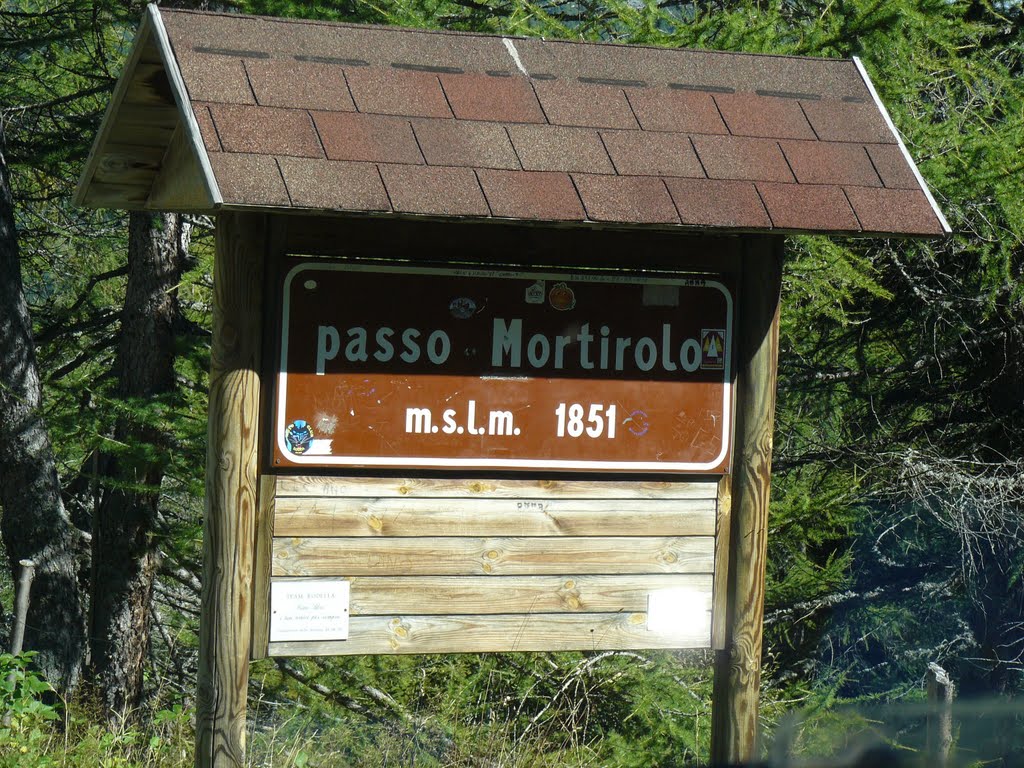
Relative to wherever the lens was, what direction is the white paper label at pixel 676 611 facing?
facing the viewer

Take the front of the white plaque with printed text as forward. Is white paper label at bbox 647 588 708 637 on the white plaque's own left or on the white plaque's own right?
on the white plaque's own left

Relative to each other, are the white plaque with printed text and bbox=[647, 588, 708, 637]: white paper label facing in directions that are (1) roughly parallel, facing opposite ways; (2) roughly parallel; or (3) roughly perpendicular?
roughly parallel

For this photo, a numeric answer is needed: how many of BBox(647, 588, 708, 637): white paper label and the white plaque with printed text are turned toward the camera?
2

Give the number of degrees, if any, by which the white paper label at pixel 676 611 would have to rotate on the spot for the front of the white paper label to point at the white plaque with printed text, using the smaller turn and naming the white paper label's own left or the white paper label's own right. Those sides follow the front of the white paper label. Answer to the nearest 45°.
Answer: approximately 45° to the white paper label's own right
